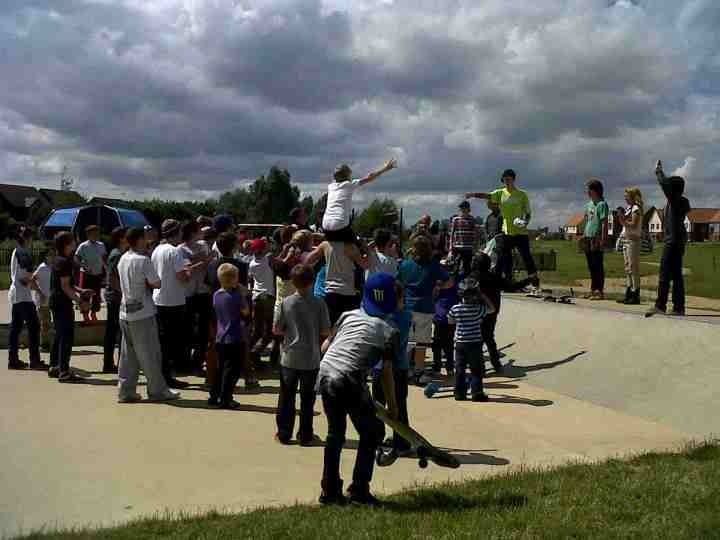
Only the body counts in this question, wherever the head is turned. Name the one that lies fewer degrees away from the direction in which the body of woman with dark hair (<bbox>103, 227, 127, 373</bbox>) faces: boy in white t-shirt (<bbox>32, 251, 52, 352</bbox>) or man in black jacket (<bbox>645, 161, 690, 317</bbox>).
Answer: the man in black jacket

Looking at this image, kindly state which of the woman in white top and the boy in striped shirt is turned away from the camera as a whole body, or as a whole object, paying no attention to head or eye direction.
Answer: the boy in striped shirt

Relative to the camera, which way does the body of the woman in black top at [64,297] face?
to the viewer's right

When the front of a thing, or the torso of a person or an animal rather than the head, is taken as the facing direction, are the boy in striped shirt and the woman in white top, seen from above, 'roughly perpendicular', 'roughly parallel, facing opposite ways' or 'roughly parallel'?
roughly perpendicular

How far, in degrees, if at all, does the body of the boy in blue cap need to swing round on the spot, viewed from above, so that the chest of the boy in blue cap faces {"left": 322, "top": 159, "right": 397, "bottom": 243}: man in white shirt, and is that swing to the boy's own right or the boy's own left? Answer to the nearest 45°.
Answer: approximately 45° to the boy's own left

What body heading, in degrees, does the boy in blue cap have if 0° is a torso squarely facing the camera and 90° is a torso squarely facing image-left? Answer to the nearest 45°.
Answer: approximately 225°

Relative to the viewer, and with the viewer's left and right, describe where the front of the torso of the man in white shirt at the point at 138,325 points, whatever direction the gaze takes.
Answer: facing away from the viewer and to the right of the viewer

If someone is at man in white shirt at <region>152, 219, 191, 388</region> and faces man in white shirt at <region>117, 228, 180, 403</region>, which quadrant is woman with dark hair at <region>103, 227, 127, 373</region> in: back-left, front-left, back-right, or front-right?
back-right

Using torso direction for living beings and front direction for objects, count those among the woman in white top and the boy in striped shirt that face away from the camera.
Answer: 1

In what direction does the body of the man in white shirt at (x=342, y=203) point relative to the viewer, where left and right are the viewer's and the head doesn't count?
facing away from the viewer and to the right of the viewer

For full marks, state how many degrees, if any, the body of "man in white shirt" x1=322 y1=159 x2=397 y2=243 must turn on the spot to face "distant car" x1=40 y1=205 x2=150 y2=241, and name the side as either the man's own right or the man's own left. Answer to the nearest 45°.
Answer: approximately 90° to the man's own left

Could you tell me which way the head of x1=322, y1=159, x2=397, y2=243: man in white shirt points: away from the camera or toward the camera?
away from the camera
